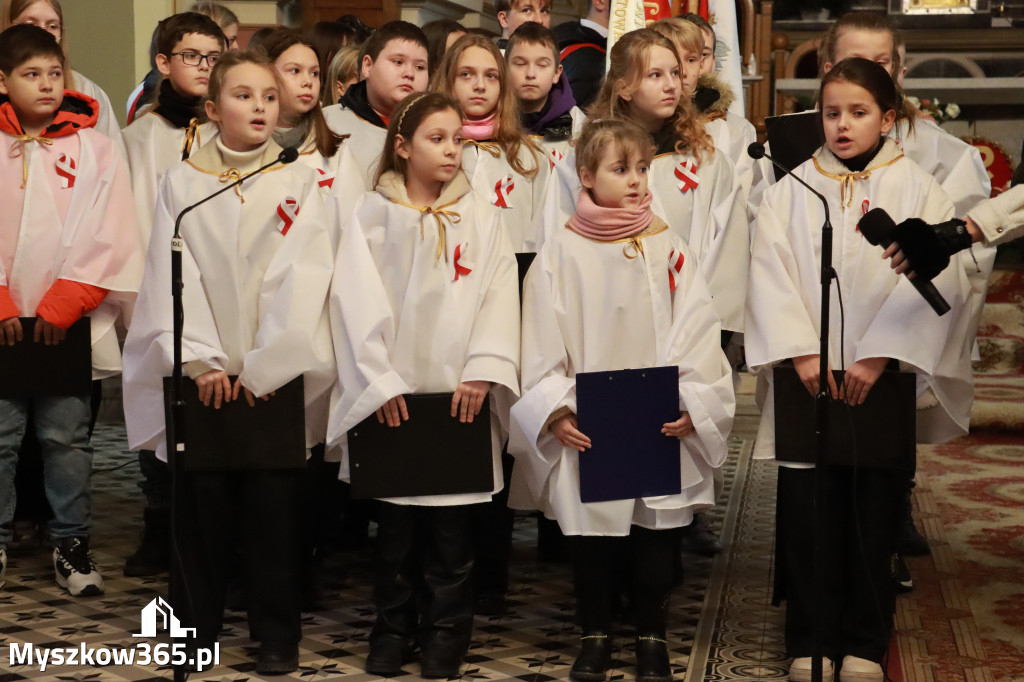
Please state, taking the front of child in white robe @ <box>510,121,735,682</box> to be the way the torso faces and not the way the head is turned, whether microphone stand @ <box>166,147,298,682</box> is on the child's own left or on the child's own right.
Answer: on the child's own right

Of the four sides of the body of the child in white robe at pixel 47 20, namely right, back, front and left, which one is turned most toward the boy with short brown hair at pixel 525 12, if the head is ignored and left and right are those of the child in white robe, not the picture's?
left

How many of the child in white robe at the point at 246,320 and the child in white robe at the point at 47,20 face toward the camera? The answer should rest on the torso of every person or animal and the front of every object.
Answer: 2

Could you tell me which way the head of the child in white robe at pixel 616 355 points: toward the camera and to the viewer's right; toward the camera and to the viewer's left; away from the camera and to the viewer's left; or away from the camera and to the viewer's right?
toward the camera and to the viewer's right

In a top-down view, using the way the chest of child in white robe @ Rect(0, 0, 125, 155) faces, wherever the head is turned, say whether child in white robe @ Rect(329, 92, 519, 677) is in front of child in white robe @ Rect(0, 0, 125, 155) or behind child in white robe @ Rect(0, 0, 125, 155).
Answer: in front

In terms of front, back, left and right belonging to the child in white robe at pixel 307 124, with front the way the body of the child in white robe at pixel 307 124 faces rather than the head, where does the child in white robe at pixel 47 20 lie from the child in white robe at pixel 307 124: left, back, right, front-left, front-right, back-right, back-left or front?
back

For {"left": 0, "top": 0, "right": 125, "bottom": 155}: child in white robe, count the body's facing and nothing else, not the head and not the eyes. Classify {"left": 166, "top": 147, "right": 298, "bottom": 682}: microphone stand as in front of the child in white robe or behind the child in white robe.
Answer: in front

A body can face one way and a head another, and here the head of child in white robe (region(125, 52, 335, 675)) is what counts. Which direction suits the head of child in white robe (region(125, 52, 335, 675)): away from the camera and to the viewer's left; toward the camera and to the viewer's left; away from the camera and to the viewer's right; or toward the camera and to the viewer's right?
toward the camera and to the viewer's right
